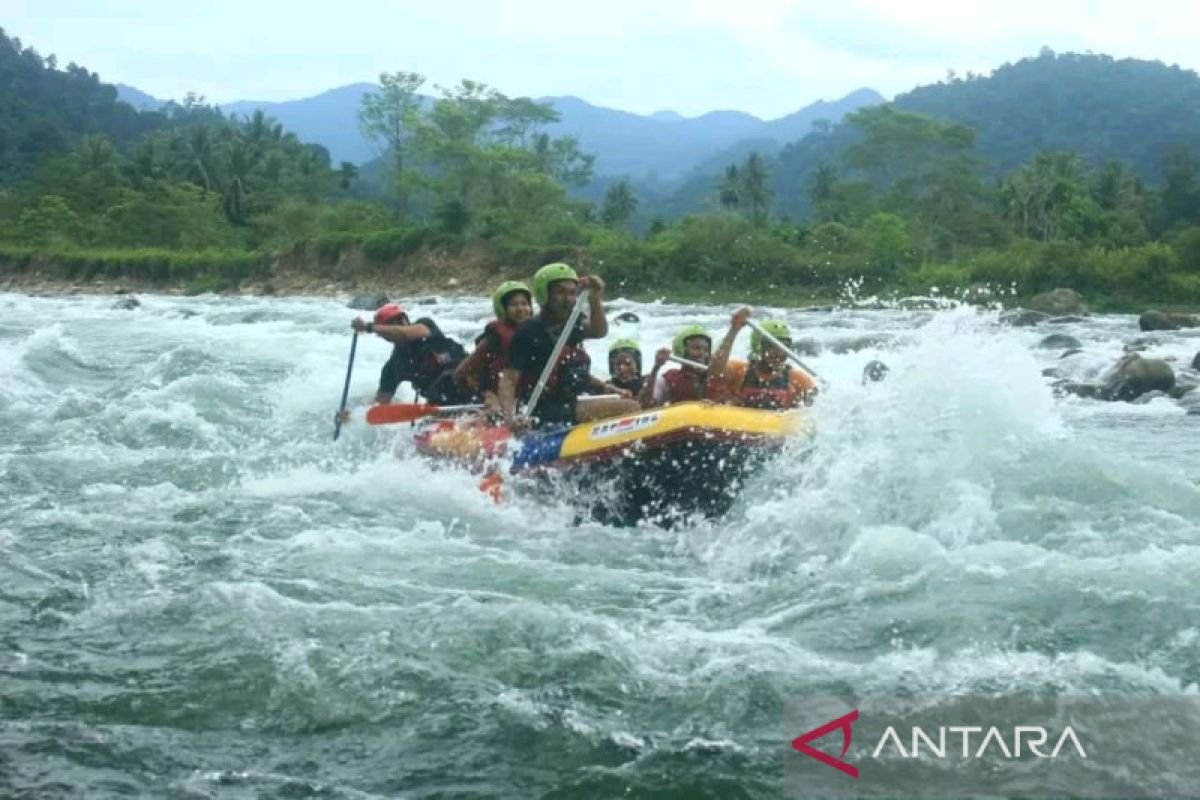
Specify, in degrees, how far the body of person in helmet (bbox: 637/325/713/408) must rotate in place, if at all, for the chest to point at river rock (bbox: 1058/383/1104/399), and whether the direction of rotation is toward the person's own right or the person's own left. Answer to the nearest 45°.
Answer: approximately 90° to the person's own left

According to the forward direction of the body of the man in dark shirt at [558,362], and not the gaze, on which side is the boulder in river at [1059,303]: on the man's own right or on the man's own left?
on the man's own left

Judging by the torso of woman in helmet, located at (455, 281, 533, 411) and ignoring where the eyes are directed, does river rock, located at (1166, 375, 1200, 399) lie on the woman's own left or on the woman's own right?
on the woman's own left

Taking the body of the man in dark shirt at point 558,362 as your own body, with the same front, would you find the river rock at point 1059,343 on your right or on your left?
on your left

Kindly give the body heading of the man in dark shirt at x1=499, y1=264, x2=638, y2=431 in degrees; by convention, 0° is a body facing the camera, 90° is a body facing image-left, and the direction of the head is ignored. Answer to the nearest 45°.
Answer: approximately 315°

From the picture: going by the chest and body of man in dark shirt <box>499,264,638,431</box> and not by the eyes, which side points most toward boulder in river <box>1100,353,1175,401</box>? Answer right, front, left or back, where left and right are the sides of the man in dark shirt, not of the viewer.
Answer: left

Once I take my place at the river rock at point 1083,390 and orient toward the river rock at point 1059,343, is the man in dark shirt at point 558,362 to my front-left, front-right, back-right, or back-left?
back-left
